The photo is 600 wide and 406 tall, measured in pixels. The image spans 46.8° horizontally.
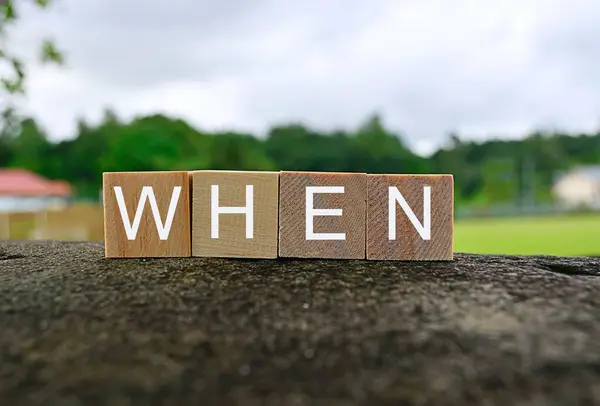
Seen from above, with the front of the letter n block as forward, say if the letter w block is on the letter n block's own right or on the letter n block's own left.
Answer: on the letter n block's own right

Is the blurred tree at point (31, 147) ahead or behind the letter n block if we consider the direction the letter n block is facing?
behind

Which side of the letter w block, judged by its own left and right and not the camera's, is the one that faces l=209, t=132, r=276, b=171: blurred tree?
back

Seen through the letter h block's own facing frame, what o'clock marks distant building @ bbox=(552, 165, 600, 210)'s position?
The distant building is roughly at 7 o'clock from the letter h block.

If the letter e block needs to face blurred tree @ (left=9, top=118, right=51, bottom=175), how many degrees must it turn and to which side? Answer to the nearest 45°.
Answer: approximately 135° to its right

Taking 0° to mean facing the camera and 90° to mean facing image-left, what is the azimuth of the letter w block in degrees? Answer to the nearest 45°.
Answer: approximately 0°

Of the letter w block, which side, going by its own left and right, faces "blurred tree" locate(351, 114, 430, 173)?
back

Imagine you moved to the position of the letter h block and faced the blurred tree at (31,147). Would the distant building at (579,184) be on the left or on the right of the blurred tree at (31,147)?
right

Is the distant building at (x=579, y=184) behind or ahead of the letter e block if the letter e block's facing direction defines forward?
behind
